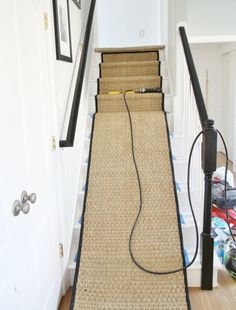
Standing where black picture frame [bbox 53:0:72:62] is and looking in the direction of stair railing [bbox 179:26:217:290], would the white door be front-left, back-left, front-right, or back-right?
front-right

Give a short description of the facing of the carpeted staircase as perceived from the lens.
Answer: facing the viewer

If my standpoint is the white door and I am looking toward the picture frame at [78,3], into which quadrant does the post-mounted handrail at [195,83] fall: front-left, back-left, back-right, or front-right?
front-right

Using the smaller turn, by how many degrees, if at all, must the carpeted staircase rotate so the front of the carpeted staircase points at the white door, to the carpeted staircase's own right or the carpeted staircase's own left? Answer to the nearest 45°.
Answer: approximately 45° to the carpeted staircase's own right

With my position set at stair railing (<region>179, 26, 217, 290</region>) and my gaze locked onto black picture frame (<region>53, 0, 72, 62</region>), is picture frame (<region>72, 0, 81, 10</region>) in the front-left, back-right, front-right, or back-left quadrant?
front-right
